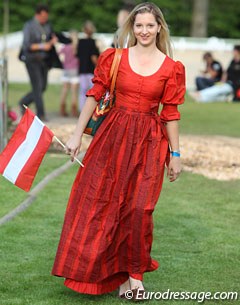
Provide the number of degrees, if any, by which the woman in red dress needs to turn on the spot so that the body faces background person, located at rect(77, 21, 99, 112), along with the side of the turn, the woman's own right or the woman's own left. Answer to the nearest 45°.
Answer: approximately 180°

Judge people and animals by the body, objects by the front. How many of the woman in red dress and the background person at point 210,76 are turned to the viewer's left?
1

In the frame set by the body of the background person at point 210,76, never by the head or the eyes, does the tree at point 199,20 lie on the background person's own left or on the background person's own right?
on the background person's own right

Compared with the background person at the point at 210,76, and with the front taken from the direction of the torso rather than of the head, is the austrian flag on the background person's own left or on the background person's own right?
on the background person's own left

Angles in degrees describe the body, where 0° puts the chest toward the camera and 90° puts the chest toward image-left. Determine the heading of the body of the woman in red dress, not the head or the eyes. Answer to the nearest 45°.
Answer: approximately 0°

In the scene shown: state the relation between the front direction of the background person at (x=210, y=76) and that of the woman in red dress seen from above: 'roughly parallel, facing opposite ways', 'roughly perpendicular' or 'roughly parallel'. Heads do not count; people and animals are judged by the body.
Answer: roughly perpendicular

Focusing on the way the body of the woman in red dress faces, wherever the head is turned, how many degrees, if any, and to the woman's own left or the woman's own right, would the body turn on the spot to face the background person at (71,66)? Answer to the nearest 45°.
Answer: approximately 180°

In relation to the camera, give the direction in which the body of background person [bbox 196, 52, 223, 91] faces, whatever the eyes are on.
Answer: to the viewer's left
